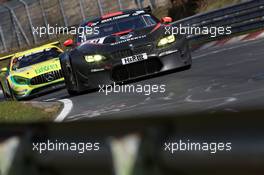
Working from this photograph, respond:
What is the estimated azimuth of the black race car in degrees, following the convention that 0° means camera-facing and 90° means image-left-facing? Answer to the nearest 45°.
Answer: approximately 0°

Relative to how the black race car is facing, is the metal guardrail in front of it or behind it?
behind
